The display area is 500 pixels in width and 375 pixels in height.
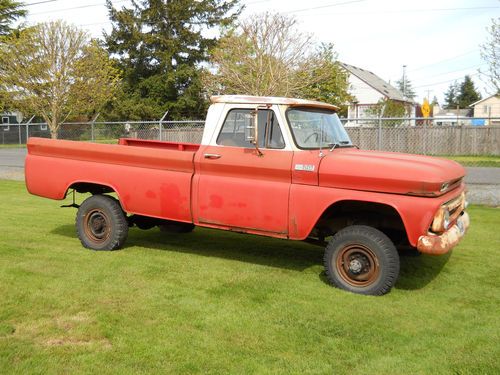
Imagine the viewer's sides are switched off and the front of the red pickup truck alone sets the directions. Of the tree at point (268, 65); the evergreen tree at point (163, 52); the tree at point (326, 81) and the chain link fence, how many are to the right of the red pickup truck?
0

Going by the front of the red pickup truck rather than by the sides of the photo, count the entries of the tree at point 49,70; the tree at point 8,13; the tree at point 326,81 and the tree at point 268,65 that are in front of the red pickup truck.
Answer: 0

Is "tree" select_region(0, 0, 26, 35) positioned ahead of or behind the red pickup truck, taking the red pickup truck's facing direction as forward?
behind

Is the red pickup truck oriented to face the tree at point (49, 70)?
no

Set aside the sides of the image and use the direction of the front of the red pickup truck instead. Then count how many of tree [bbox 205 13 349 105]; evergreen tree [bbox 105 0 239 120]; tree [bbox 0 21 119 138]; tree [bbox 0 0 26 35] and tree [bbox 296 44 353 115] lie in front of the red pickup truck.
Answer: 0

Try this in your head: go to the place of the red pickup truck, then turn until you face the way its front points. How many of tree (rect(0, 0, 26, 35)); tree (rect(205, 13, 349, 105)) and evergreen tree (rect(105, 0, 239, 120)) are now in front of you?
0

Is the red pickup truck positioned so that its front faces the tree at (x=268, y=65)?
no

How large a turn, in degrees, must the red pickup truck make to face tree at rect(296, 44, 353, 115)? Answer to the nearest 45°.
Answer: approximately 135° to its left

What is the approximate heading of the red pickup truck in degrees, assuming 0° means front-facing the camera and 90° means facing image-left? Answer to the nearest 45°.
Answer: approximately 315°

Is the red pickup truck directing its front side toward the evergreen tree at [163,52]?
no

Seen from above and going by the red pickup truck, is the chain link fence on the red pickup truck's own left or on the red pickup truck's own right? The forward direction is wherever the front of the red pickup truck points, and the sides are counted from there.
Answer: on the red pickup truck's own left
